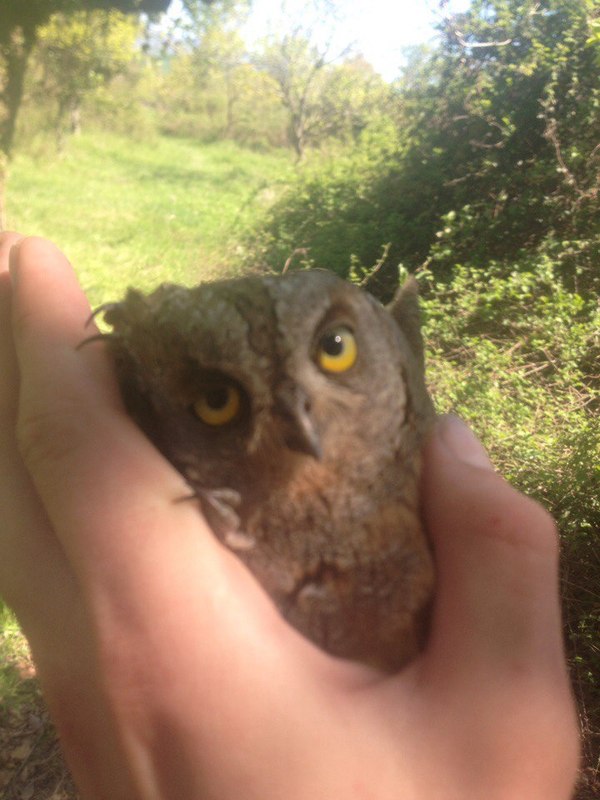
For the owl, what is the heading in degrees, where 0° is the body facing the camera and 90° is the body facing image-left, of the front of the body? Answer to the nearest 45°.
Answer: approximately 0°

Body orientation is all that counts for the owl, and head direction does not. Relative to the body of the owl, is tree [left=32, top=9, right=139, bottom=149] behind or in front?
behind
